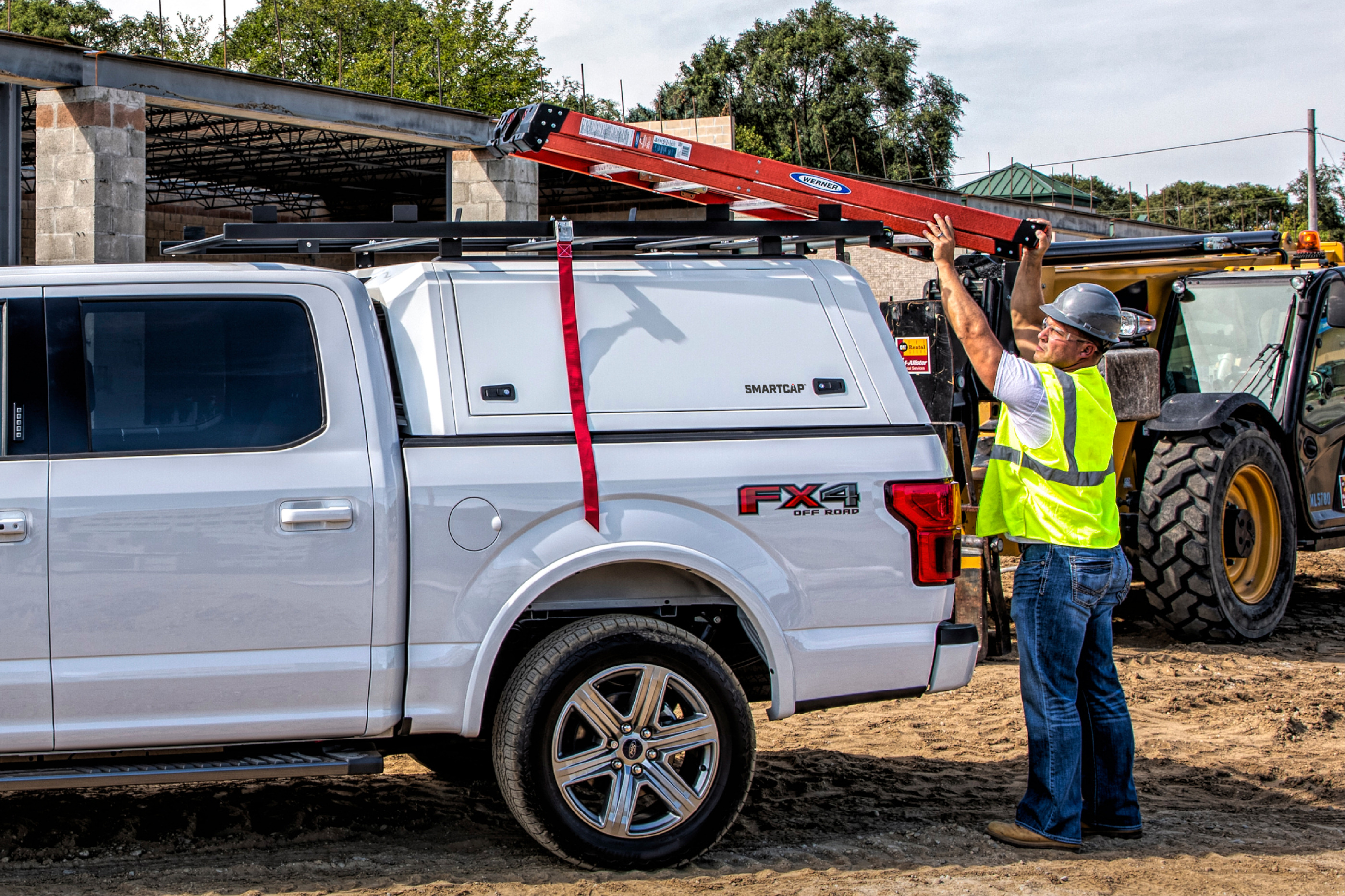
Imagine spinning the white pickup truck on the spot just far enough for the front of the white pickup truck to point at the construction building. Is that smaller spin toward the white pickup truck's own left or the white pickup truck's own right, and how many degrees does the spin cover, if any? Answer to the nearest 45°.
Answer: approximately 90° to the white pickup truck's own right

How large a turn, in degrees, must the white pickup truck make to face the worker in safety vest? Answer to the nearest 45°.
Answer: approximately 180°

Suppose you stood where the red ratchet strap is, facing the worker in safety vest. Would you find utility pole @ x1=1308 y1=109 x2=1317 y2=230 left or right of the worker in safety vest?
left

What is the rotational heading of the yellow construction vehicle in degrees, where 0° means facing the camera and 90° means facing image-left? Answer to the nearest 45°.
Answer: approximately 45°

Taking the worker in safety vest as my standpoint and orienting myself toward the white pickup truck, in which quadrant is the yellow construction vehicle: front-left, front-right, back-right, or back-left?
back-right

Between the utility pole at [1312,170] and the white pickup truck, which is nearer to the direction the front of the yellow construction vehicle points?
the white pickup truck

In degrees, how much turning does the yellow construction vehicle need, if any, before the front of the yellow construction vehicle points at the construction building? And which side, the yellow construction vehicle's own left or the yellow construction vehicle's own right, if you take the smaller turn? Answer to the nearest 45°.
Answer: approximately 90° to the yellow construction vehicle's own right

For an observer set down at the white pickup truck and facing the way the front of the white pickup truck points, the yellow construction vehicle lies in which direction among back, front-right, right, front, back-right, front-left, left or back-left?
back-right

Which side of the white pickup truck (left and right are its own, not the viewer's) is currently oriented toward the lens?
left

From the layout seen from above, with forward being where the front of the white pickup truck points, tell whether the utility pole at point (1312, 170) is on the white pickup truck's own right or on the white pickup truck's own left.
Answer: on the white pickup truck's own right
